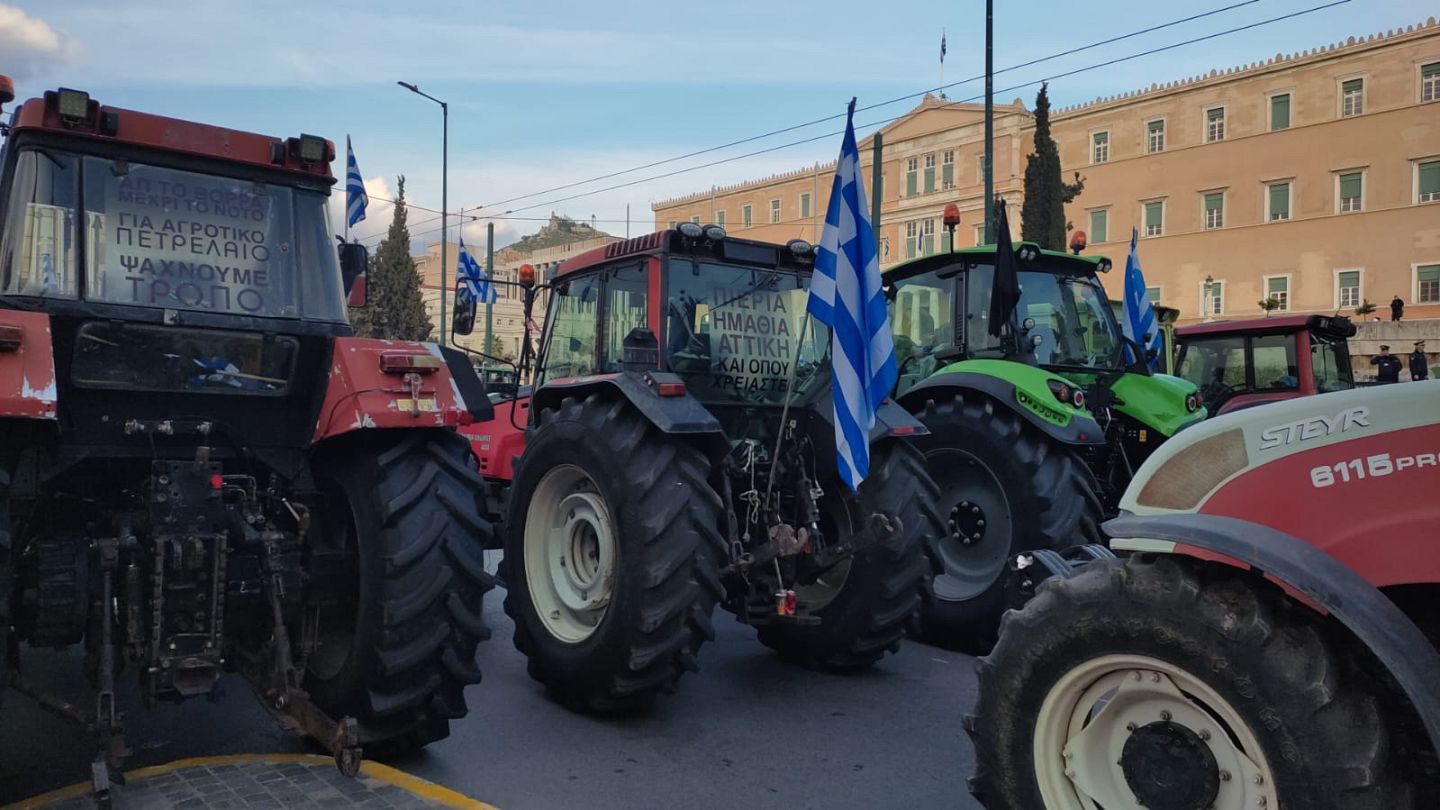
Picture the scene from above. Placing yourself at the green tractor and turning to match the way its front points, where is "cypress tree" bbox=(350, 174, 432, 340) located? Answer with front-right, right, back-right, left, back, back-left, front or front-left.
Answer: front

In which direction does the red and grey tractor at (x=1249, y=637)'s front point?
to the viewer's left

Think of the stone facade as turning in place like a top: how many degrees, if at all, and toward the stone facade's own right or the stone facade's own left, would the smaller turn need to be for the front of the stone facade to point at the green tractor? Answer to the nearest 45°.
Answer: approximately 45° to the stone facade's own left

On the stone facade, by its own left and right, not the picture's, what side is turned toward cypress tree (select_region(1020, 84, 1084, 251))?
front

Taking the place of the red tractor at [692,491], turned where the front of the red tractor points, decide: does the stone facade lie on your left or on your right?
on your right

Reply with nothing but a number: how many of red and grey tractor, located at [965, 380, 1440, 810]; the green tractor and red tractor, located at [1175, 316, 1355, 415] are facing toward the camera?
0

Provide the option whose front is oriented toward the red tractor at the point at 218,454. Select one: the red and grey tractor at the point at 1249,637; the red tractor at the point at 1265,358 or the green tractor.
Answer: the red and grey tractor

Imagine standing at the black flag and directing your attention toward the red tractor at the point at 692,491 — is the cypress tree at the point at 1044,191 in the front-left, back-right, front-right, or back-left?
back-right

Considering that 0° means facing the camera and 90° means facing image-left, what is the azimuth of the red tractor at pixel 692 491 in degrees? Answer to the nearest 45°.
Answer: approximately 135°

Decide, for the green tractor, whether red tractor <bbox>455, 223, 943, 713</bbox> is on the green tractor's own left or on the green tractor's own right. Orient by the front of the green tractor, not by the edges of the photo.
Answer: on the green tractor's own left

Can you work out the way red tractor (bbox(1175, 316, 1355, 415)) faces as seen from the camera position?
facing away from the viewer and to the left of the viewer

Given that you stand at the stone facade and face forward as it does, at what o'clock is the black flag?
The black flag is roughly at 11 o'clock from the stone facade.

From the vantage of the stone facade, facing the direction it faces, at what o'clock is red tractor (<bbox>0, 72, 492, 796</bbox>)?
The red tractor is roughly at 11 o'clock from the stone facade.

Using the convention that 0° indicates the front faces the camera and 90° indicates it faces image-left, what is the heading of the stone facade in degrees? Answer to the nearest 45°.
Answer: approximately 45°
